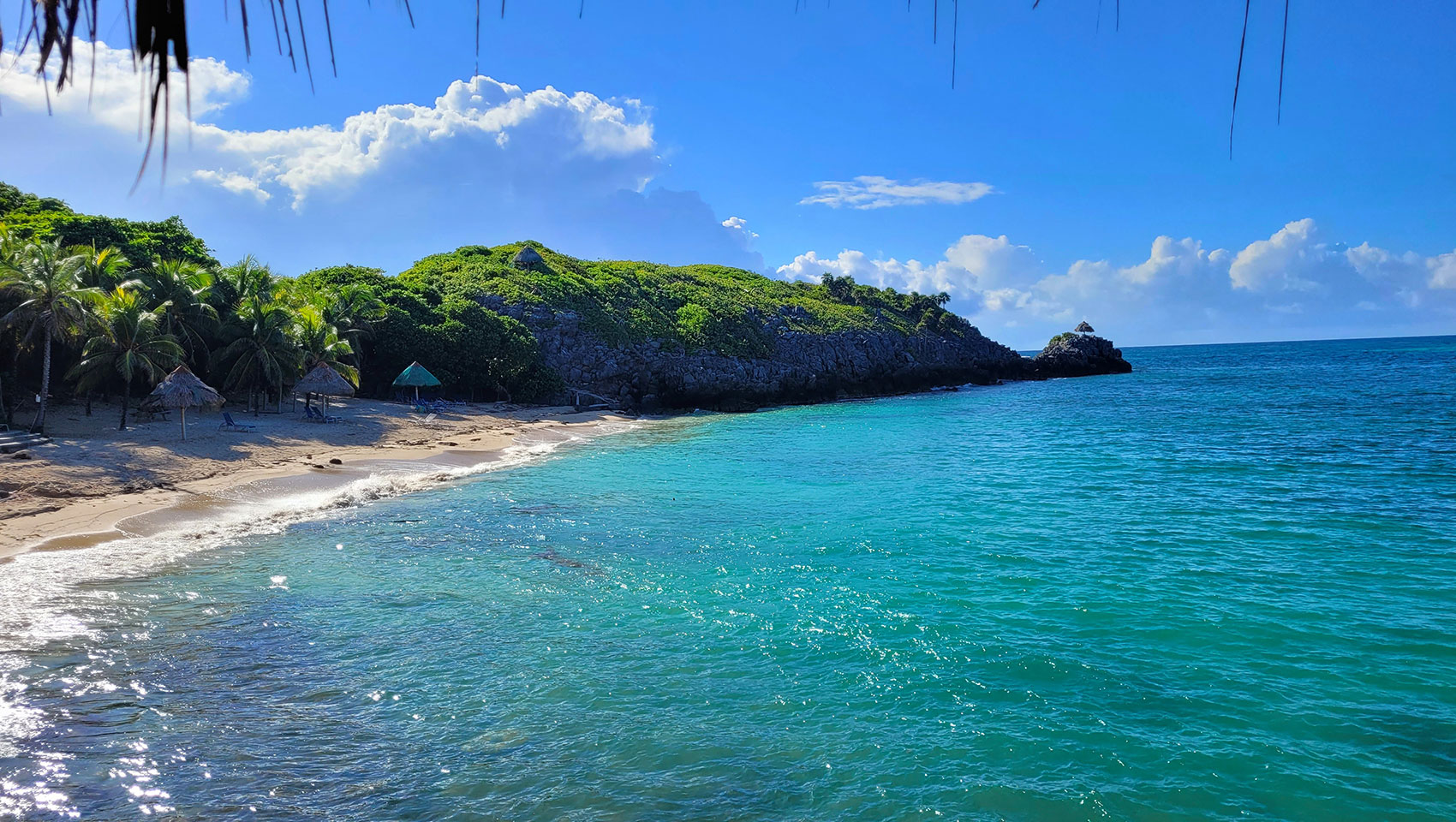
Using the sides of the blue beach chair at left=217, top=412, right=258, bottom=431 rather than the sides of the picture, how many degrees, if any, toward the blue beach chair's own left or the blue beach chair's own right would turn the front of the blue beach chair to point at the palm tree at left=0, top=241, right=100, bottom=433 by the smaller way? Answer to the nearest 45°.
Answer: approximately 135° to the blue beach chair's own right

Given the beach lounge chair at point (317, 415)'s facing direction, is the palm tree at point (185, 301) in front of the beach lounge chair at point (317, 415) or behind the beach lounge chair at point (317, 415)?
behind

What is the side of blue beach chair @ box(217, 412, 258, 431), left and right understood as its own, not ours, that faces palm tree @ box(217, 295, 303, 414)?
left

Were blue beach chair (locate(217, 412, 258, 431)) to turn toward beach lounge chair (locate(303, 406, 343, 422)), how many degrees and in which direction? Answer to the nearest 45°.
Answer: approximately 45° to its left
